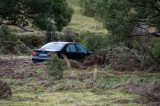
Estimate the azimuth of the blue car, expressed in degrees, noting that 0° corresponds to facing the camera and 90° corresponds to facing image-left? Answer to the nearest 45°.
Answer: approximately 225°

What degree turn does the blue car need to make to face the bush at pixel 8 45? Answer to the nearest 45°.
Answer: approximately 90° to its left

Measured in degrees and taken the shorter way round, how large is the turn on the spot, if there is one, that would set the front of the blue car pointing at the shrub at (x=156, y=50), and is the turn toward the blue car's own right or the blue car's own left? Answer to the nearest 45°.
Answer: approximately 90° to the blue car's own right

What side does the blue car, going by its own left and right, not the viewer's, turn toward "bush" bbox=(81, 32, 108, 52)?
front

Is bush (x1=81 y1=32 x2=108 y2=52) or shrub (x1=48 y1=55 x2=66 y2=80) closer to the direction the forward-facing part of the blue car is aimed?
the bush

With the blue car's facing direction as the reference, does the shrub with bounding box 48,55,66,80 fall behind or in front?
behind
